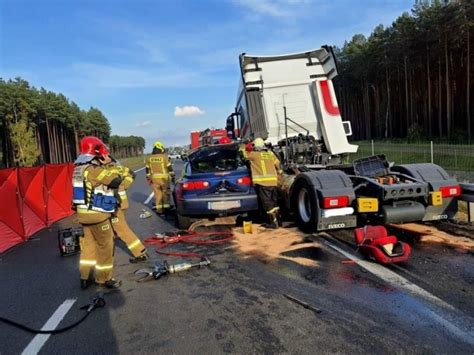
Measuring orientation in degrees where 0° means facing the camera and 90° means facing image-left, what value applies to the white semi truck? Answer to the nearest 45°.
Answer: approximately 135°

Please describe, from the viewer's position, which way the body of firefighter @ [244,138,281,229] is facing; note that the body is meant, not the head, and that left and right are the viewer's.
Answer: facing away from the viewer

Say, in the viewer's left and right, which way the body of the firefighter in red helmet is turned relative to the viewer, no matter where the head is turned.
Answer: facing to the right of the viewer

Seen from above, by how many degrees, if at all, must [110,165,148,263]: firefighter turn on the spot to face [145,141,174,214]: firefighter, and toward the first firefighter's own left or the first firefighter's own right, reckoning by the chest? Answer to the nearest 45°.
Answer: approximately 90° to the first firefighter's own right
